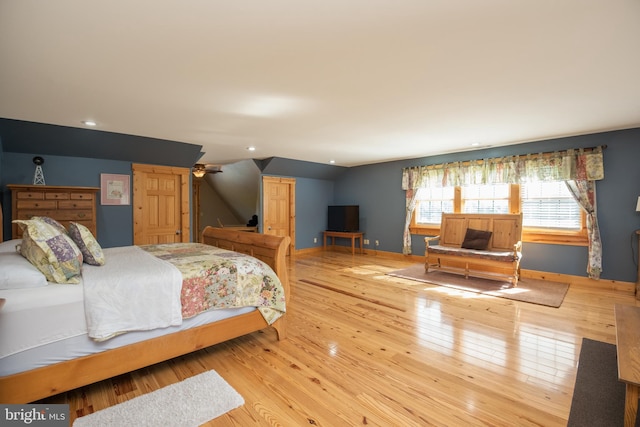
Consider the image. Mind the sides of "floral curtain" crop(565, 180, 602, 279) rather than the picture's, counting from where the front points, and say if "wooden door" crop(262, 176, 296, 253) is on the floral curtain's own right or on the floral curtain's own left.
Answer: on the floral curtain's own right

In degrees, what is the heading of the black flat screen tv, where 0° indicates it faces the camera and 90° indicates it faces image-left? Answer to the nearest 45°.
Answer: approximately 0°

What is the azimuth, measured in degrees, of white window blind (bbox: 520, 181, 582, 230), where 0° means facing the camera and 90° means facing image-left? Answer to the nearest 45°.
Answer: approximately 0°

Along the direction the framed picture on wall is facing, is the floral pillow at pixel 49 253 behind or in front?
in front

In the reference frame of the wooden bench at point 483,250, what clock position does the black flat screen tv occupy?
The black flat screen tv is roughly at 2 o'clock from the wooden bench.

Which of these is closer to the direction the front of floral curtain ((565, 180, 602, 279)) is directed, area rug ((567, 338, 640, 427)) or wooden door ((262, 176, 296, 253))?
the area rug

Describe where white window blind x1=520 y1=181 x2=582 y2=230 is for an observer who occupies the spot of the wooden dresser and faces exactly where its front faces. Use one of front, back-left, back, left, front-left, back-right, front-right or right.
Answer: front-left

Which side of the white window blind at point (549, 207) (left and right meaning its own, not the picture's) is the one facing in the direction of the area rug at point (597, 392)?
front
